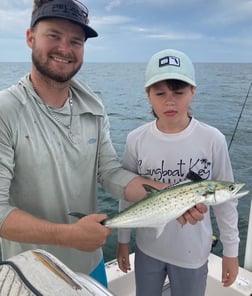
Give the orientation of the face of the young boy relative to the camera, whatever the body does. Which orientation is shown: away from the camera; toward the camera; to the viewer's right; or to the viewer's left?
toward the camera

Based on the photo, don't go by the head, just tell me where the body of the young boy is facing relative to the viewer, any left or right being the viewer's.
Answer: facing the viewer

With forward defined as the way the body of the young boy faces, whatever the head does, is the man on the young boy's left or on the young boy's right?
on the young boy's right
